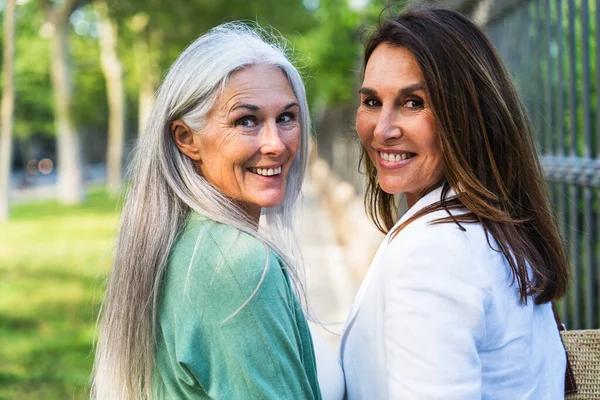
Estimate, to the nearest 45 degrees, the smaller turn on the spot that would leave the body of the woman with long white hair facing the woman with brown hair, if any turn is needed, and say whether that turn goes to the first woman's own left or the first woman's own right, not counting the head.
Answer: approximately 45° to the first woman's own right

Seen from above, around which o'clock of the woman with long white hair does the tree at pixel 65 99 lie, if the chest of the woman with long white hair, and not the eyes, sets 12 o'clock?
The tree is roughly at 10 o'clock from the woman with long white hair.

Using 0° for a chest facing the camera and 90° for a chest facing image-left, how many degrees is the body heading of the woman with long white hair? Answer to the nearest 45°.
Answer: approximately 225°

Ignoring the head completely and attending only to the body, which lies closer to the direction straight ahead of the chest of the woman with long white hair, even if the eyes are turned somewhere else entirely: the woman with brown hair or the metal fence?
the metal fence
